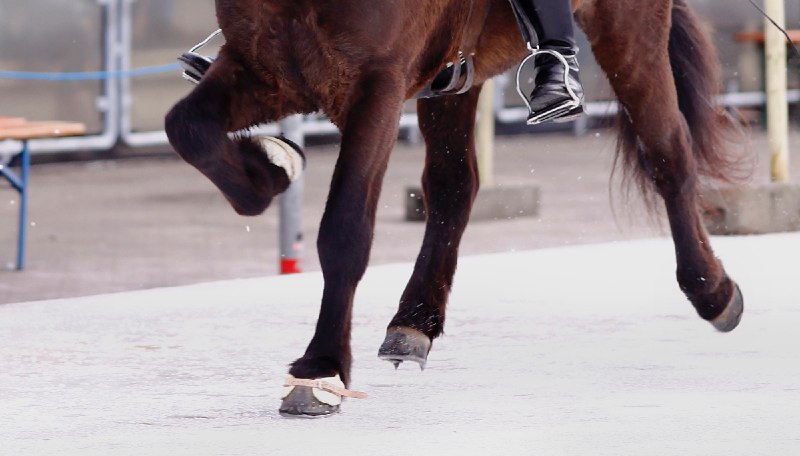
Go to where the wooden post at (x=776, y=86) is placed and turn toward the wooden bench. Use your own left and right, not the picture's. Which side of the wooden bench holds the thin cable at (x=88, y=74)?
right

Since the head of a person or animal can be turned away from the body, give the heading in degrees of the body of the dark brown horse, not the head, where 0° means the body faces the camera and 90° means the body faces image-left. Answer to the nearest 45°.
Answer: approximately 45°

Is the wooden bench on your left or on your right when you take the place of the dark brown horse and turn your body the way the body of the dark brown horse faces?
on your right

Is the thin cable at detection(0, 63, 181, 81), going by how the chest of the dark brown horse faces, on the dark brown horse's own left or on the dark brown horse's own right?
on the dark brown horse's own right
